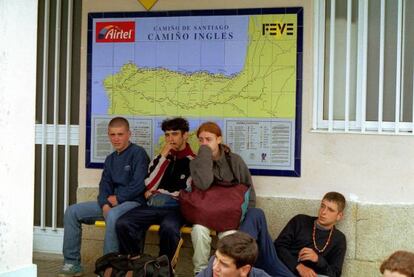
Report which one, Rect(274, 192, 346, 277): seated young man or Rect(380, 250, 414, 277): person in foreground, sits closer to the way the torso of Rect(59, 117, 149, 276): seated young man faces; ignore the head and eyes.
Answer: the person in foreground

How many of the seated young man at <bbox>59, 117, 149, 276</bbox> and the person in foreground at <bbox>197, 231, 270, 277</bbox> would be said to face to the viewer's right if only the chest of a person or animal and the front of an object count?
0

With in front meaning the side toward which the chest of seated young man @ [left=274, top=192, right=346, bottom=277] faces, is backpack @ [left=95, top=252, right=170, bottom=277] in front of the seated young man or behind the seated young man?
in front

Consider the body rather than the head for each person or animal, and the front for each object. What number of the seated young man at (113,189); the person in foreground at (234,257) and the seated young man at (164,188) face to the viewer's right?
0

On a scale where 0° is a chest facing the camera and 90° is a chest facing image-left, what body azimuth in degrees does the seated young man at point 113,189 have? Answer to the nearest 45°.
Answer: approximately 45°

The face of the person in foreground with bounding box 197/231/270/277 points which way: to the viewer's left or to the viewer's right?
to the viewer's left

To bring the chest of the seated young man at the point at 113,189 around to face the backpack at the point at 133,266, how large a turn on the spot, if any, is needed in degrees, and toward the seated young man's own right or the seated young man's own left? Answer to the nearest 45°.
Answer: approximately 45° to the seated young man's own left

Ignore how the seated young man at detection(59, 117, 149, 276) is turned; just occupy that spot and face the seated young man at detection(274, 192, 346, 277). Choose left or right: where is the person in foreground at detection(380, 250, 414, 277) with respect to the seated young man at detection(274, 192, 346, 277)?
right

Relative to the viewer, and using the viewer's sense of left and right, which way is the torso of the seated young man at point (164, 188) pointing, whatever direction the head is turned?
facing the viewer and to the left of the viewer
